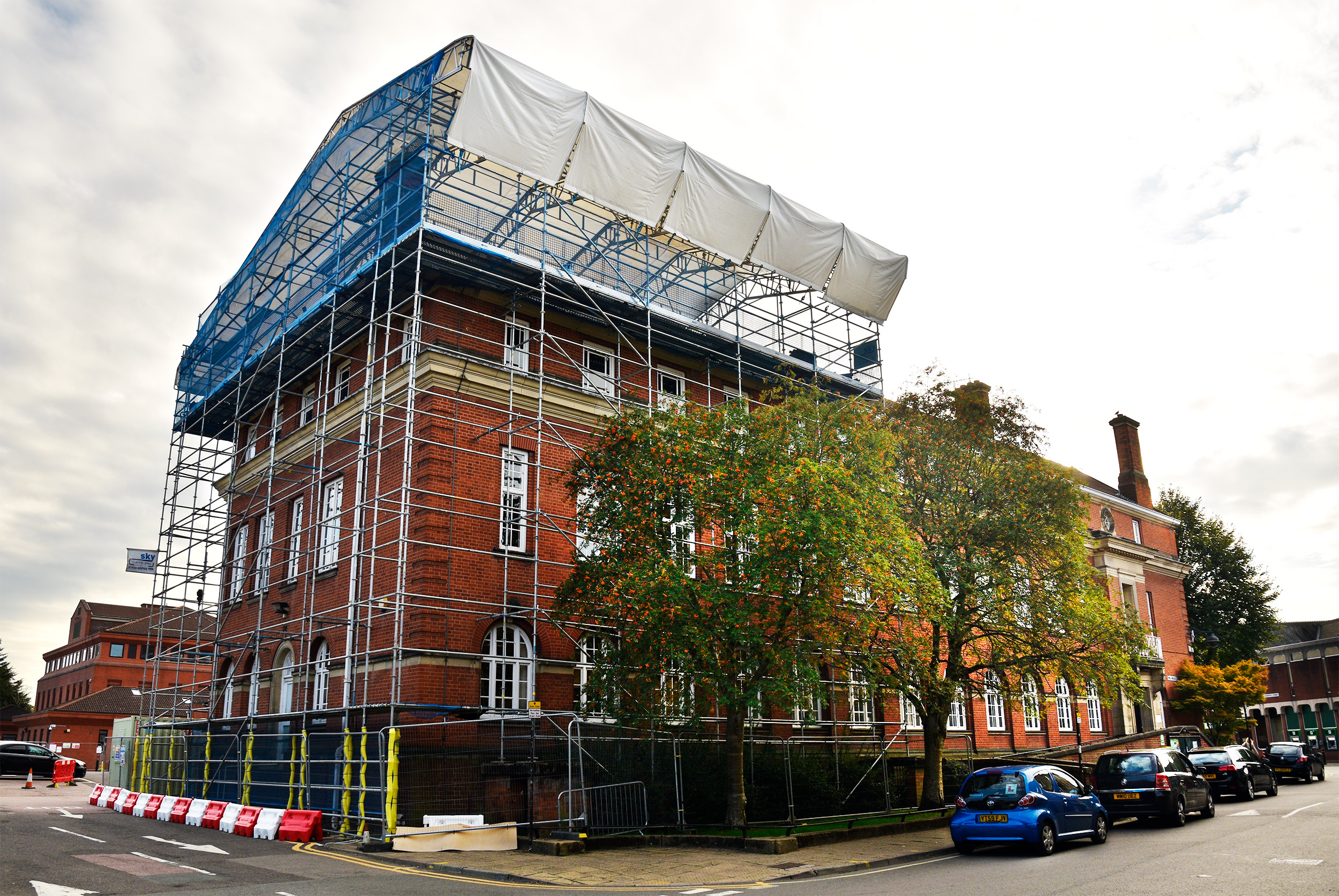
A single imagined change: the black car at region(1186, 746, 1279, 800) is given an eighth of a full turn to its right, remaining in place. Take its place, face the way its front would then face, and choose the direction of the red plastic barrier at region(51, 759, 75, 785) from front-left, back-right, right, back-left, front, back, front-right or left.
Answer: back

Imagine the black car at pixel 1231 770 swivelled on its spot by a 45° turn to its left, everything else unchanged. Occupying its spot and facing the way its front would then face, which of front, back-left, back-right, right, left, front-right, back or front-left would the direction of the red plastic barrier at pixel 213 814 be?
back-left

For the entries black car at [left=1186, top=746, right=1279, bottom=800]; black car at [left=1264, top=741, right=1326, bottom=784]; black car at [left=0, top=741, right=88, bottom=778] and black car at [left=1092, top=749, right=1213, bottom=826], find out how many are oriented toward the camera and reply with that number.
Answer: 0

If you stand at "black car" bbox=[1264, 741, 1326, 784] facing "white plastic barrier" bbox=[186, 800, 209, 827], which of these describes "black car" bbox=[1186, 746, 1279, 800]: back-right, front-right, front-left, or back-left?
front-left

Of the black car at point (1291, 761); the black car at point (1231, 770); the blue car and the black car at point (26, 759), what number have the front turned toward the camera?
0

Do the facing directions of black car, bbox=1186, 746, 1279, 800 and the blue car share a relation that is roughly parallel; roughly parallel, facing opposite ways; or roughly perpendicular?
roughly parallel

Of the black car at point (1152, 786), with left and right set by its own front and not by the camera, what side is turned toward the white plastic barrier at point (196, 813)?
back

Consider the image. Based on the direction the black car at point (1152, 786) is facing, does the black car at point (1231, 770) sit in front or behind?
in front

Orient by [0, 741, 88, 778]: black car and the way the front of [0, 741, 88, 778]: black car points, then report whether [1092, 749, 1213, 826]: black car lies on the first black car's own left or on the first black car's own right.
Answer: on the first black car's own right

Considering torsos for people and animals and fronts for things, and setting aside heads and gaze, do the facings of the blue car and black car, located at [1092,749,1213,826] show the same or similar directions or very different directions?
same or similar directions

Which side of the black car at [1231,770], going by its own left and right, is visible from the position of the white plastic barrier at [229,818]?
back
